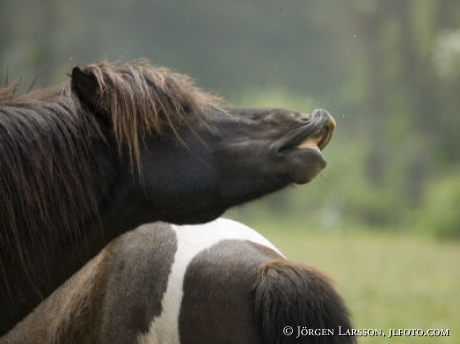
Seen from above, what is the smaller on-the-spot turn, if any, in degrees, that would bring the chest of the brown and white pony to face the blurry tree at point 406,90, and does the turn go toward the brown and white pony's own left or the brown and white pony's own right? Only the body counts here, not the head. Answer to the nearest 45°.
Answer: approximately 45° to the brown and white pony's own right

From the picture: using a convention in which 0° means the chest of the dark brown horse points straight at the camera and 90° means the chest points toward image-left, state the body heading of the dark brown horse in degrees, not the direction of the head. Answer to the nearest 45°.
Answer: approximately 270°

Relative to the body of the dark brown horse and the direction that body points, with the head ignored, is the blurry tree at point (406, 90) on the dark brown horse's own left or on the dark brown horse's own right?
on the dark brown horse's own left

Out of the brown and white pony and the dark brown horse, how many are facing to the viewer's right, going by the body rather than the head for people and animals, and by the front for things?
1

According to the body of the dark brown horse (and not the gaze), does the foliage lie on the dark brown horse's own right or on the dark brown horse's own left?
on the dark brown horse's own left

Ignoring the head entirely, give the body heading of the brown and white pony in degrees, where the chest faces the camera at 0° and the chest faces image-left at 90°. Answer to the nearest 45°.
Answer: approximately 135°
